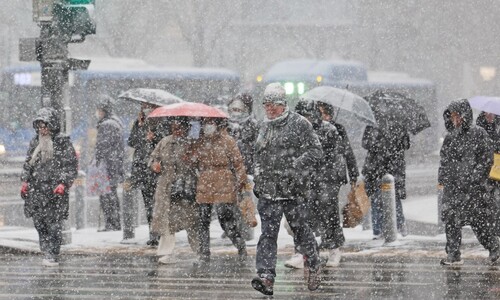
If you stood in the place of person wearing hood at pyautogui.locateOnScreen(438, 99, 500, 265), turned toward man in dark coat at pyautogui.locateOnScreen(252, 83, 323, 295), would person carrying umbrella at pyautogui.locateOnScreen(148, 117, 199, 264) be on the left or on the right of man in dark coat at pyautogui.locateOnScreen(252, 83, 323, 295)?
right

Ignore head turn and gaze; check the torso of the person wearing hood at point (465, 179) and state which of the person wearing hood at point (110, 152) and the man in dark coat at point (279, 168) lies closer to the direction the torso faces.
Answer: the man in dark coat

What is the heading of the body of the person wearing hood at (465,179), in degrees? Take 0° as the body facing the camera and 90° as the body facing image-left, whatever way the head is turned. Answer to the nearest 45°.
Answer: approximately 45°

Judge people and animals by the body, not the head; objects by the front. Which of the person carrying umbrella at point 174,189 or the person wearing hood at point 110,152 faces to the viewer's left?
the person wearing hood

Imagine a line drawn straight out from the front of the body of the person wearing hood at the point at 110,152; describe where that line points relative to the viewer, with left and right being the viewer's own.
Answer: facing to the left of the viewer

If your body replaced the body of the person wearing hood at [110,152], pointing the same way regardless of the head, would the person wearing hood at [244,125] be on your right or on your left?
on your left

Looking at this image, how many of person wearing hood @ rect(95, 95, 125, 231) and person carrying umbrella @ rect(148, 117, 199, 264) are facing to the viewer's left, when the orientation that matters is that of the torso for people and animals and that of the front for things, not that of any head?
1

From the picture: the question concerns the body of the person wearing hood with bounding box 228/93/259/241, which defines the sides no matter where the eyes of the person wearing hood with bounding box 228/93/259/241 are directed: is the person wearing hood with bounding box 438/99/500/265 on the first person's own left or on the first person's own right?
on the first person's own left
